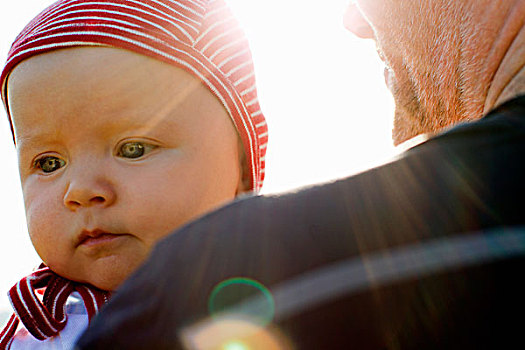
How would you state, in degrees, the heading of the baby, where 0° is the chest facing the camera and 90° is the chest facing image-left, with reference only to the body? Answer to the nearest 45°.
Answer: approximately 45°
